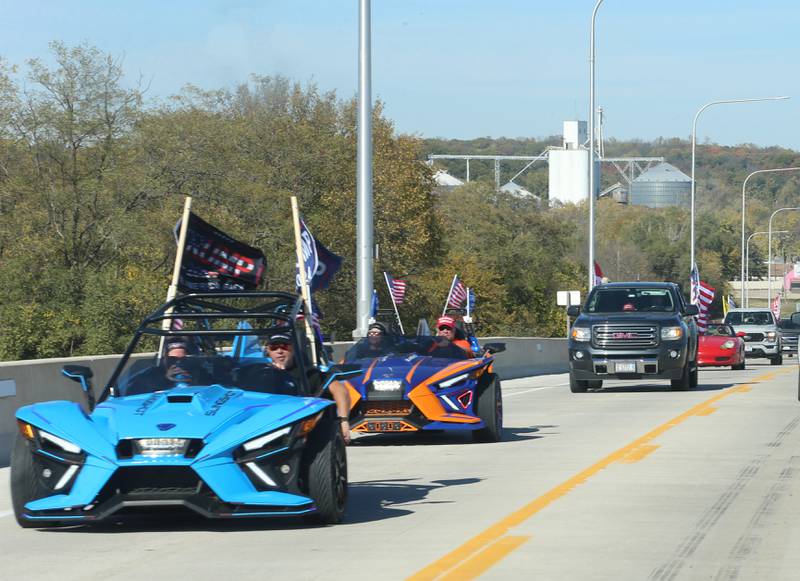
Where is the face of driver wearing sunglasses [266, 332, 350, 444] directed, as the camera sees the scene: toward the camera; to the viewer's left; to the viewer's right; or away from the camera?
toward the camera

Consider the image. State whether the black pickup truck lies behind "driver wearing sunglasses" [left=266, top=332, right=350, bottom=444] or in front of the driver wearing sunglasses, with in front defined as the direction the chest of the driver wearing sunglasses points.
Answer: behind

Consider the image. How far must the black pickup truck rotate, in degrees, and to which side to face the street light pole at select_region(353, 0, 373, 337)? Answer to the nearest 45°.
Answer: approximately 90° to its right

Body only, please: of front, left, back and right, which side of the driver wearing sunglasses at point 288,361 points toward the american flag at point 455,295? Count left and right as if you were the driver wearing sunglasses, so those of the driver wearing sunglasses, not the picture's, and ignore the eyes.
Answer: back

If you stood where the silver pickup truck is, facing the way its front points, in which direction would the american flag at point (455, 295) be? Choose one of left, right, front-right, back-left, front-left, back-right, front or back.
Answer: front-right

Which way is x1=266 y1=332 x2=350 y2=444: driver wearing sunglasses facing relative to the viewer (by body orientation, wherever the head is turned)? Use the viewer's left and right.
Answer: facing the viewer

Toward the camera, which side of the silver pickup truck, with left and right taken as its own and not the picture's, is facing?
front

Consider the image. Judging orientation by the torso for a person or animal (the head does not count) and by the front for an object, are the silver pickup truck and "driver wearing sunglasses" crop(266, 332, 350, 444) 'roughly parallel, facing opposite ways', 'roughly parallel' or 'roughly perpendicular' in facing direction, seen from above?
roughly parallel

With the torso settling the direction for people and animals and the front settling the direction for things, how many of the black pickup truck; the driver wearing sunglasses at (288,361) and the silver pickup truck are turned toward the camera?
3

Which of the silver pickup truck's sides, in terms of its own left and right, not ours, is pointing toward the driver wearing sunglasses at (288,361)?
front

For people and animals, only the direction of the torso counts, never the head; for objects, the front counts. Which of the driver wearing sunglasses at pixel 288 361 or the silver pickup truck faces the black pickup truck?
the silver pickup truck
